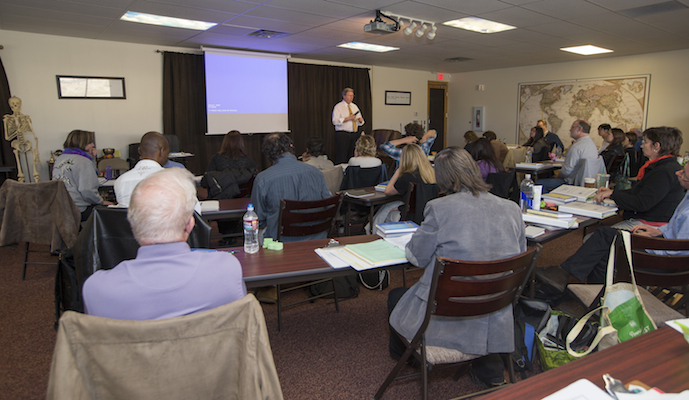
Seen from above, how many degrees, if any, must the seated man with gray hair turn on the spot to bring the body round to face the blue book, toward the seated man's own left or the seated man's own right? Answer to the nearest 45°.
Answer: approximately 45° to the seated man's own right

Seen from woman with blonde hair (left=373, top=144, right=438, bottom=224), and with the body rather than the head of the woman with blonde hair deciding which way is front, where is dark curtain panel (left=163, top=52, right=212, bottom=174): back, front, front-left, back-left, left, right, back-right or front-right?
front

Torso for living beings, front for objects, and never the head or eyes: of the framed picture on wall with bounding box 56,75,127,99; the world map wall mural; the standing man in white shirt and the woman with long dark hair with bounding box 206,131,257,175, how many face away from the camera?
1

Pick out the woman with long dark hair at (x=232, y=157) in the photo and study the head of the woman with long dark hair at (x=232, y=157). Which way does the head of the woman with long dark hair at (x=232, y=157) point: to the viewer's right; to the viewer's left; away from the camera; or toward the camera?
away from the camera

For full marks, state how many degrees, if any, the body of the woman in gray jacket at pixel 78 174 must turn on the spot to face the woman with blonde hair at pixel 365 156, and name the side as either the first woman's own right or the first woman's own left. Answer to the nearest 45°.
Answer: approximately 45° to the first woman's own right

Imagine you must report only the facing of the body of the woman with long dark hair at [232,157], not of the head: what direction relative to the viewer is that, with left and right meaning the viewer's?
facing away from the viewer

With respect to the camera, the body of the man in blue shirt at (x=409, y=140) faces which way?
away from the camera

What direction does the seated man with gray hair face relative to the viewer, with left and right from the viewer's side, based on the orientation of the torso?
facing away from the viewer

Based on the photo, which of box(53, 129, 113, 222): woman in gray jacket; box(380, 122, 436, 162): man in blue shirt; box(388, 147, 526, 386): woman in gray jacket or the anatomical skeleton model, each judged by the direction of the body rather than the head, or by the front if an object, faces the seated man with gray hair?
the anatomical skeleton model

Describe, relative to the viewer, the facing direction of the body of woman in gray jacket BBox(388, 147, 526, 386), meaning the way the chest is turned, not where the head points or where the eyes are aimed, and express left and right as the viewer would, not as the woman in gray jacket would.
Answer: facing away from the viewer and to the left of the viewer

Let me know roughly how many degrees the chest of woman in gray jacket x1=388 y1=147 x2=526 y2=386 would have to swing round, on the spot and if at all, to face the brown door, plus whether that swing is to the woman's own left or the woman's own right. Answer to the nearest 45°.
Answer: approximately 45° to the woman's own right

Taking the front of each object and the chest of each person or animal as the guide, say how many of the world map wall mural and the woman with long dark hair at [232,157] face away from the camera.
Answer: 1

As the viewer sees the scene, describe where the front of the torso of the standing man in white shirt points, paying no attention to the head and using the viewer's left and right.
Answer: facing the viewer and to the right of the viewer

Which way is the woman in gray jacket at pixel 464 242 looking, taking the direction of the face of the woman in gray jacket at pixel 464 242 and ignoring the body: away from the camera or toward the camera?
away from the camera

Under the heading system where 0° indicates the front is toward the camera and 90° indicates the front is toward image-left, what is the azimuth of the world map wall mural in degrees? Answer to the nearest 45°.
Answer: approximately 45°

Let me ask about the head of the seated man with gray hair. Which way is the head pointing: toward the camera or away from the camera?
away from the camera

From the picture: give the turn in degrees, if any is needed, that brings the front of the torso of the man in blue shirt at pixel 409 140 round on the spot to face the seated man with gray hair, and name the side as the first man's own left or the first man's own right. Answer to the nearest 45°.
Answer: approximately 180°
